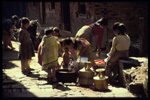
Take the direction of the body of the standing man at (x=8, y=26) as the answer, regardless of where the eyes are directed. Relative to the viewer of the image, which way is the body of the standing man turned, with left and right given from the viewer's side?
facing to the right of the viewer

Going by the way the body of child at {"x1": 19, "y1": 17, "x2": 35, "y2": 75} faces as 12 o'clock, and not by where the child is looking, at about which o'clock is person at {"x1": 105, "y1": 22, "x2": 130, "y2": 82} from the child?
The person is roughly at 1 o'clock from the child.

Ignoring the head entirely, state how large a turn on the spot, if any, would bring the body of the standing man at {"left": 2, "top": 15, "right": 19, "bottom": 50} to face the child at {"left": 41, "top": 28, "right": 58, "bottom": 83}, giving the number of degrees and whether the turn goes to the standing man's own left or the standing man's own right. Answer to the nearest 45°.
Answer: approximately 90° to the standing man's own right

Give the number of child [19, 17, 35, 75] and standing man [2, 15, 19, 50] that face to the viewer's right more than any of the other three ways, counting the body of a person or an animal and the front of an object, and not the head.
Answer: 2

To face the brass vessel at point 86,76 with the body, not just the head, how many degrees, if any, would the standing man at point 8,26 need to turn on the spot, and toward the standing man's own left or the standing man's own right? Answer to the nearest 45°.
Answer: approximately 90° to the standing man's own right

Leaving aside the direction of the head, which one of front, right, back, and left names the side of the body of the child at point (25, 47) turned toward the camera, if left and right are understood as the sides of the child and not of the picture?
right

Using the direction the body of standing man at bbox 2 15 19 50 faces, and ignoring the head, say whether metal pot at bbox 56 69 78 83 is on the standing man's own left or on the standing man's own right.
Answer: on the standing man's own right
